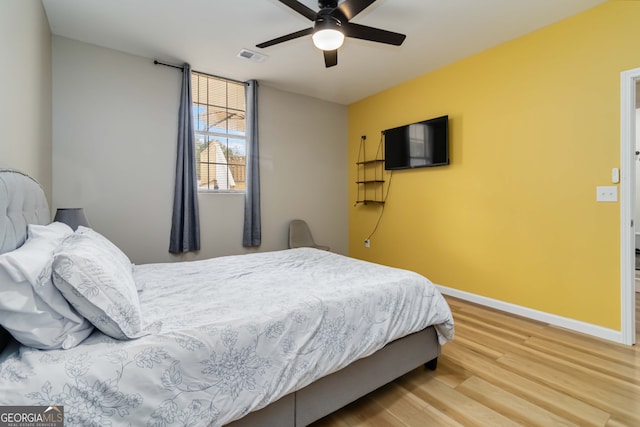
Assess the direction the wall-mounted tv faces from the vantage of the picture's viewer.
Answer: facing the viewer and to the left of the viewer

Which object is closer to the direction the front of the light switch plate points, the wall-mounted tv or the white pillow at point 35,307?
the white pillow

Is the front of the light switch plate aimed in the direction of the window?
no

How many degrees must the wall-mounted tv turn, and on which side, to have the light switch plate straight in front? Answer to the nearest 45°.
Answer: approximately 90° to its left

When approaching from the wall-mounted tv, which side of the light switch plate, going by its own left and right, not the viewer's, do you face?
right

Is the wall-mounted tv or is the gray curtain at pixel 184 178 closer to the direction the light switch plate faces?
the gray curtain

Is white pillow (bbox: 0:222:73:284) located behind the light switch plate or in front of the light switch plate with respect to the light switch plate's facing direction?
in front

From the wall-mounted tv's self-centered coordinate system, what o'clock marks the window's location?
The window is roughly at 1 o'clock from the wall-mounted tv.

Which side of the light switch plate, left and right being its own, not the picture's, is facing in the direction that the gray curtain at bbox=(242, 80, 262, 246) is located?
right

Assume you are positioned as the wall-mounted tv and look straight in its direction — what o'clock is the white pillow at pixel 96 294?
The white pillow is roughly at 11 o'clock from the wall-mounted tv.

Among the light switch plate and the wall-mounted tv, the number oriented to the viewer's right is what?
0

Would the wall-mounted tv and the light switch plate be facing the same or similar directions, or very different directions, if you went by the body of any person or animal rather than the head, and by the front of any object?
same or similar directions

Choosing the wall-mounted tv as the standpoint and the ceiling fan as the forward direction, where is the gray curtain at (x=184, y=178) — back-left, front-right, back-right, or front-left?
front-right

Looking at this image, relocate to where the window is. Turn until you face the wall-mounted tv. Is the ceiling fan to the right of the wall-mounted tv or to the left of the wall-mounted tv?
right
